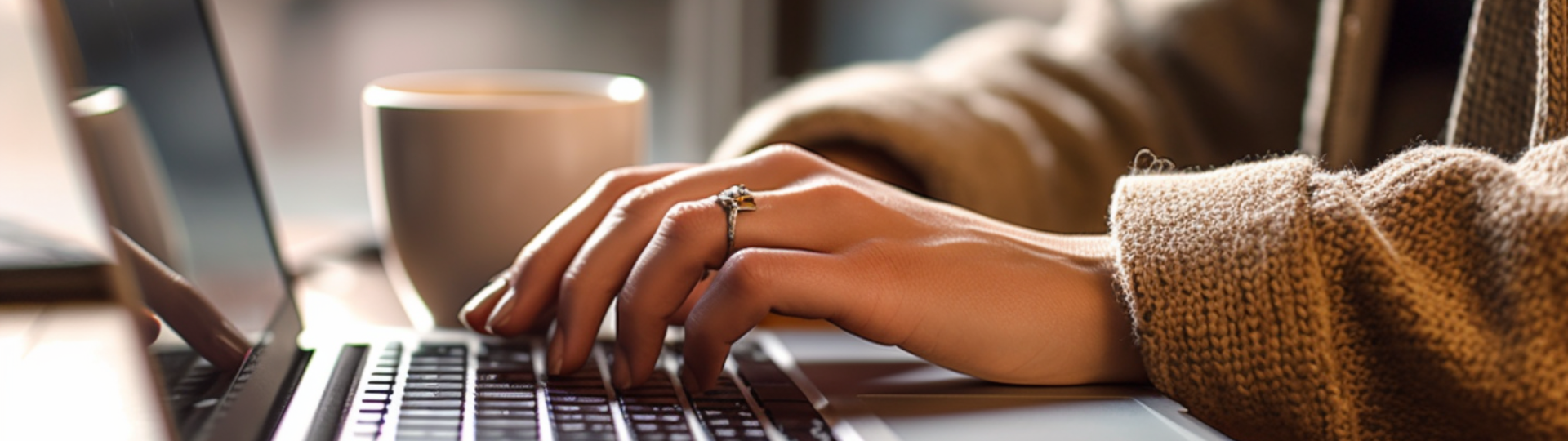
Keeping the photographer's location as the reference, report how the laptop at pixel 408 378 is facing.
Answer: facing to the right of the viewer
